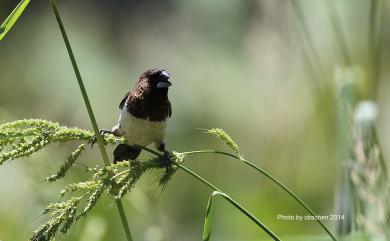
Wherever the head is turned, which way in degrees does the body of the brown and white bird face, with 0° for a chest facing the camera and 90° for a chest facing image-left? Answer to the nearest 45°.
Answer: approximately 315°

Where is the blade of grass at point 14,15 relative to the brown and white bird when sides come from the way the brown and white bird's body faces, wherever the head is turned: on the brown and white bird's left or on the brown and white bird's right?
on the brown and white bird's right
